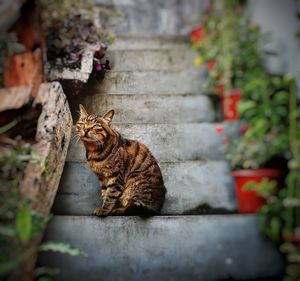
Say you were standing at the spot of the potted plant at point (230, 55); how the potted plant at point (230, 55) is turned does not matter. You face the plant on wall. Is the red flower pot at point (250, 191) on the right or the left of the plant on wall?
left

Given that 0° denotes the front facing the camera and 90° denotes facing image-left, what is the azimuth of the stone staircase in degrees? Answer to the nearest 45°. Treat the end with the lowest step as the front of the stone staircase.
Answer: approximately 0°
